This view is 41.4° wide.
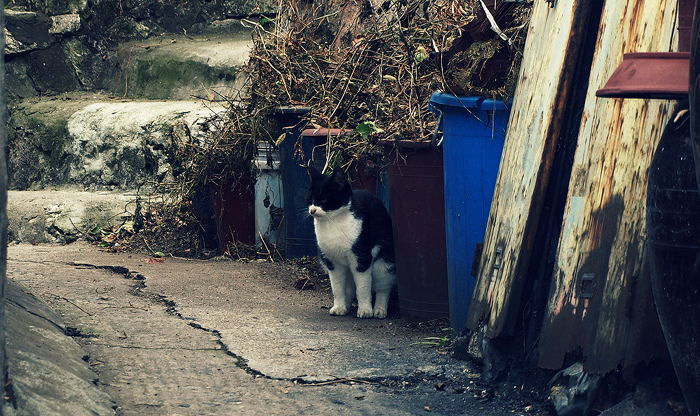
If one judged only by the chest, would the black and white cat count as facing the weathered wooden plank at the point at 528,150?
no

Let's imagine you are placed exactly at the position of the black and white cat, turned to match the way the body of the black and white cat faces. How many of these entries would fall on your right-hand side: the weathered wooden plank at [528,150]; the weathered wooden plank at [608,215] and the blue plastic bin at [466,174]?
0

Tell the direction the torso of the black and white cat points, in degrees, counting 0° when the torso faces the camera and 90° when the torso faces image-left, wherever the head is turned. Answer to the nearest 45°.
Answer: approximately 45°

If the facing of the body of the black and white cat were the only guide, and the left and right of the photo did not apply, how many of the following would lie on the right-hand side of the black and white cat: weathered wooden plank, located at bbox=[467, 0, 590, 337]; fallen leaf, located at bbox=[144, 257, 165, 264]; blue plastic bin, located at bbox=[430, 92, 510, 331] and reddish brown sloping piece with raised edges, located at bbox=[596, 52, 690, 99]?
1

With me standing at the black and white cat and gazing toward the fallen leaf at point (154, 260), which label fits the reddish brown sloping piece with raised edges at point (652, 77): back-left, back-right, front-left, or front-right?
back-left

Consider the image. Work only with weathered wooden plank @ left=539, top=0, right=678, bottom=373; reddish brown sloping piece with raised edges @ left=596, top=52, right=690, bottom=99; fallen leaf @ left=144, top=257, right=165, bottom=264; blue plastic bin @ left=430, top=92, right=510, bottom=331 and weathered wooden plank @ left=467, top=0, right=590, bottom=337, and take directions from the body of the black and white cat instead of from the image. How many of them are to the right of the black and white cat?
1

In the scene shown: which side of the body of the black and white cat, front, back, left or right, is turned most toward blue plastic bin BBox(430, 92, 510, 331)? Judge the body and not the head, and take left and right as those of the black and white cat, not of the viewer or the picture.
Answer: left

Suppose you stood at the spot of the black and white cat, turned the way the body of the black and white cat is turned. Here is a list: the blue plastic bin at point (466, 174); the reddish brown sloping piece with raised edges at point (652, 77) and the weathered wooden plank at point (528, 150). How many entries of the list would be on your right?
0

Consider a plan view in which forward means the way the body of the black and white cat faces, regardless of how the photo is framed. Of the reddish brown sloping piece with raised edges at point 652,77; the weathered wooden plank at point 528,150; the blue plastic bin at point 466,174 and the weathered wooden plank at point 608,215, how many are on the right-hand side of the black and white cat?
0

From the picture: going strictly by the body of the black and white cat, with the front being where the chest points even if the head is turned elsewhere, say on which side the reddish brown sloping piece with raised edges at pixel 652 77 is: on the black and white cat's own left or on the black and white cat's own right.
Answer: on the black and white cat's own left

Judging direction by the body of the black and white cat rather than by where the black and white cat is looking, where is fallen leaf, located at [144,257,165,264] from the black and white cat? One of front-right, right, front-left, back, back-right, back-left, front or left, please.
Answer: right
